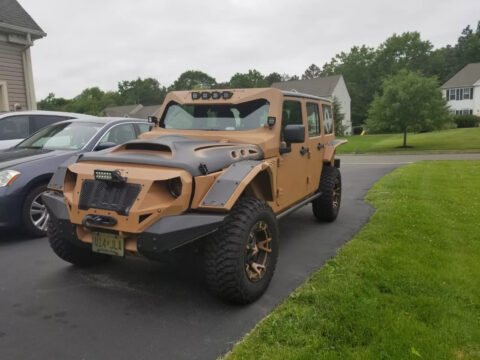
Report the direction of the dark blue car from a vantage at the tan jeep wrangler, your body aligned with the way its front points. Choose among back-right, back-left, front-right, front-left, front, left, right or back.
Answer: right

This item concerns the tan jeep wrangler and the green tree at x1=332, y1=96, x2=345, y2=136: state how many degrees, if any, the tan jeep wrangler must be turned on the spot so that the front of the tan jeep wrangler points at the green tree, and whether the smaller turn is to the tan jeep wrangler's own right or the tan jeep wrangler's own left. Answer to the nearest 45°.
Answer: approximately 135° to the tan jeep wrangler's own right

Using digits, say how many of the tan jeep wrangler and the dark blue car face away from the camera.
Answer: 0

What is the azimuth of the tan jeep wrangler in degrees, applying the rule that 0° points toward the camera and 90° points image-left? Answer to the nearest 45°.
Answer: approximately 45°

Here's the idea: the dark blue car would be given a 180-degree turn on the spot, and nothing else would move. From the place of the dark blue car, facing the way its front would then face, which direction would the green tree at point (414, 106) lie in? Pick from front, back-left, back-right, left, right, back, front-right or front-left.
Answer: front

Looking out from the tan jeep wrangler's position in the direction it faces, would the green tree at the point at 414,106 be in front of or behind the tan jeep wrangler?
behind

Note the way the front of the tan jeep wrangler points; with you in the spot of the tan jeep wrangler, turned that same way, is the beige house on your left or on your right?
on your right

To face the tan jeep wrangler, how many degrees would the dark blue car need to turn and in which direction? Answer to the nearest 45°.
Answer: approximately 90° to its left

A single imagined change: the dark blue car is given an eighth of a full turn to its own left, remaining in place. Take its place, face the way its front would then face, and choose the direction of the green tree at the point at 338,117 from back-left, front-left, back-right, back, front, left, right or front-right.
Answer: back-left
